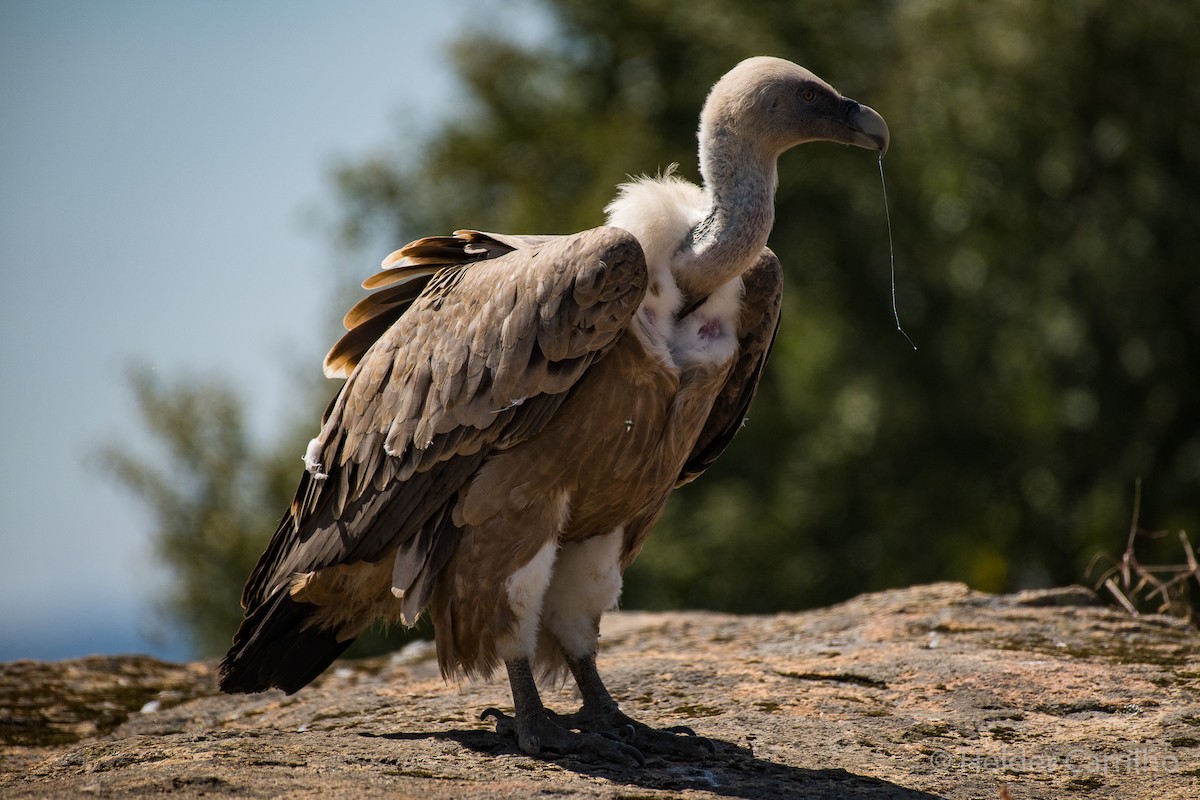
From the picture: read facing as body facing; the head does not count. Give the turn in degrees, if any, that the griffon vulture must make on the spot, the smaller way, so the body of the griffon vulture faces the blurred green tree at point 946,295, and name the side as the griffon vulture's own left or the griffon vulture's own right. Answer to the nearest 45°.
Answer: approximately 90° to the griffon vulture's own left
